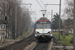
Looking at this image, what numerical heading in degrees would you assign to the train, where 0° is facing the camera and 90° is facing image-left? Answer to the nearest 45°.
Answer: approximately 0°
